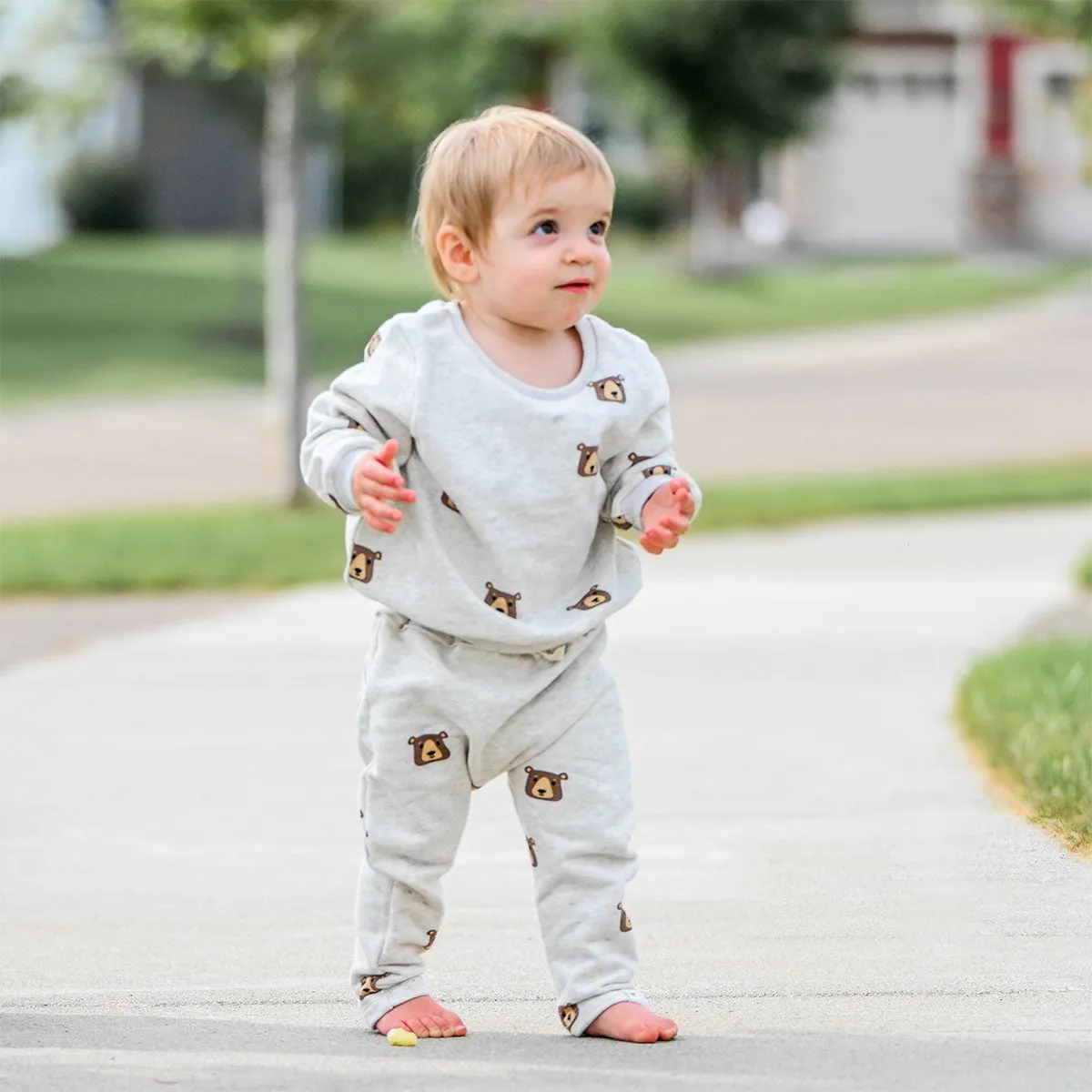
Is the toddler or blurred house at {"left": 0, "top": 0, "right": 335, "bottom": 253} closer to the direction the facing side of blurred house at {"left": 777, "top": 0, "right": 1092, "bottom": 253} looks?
the toddler

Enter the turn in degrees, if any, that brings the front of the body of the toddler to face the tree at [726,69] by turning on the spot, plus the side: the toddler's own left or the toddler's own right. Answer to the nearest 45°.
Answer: approximately 135° to the toddler's own left

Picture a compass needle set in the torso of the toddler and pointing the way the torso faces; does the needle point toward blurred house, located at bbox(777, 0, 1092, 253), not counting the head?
no

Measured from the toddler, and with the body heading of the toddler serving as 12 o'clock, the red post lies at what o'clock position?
The red post is roughly at 8 o'clock from the toddler.

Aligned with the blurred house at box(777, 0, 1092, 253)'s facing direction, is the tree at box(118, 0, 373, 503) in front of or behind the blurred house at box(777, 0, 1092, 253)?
in front

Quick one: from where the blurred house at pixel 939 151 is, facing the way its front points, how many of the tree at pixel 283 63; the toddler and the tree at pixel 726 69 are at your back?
0

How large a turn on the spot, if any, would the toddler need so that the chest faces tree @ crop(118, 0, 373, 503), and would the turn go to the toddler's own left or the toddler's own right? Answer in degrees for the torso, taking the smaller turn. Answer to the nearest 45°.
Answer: approximately 135° to the toddler's own left

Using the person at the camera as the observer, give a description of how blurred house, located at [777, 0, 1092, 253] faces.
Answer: facing the viewer

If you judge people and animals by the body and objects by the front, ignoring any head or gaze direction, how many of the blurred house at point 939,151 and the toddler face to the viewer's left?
0

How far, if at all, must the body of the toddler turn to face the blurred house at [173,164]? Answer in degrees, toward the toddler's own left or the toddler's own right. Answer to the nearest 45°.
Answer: approximately 135° to the toddler's own left

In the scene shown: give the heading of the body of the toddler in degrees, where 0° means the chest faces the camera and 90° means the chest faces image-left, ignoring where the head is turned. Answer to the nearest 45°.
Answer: approximately 315°

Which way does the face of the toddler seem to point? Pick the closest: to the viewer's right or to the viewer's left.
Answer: to the viewer's right

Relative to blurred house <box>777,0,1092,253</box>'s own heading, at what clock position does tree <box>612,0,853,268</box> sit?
The tree is roughly at 1 o'clock from the blurred house.

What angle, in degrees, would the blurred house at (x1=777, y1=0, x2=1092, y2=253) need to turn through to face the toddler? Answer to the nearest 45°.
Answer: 0° — it already faces them
